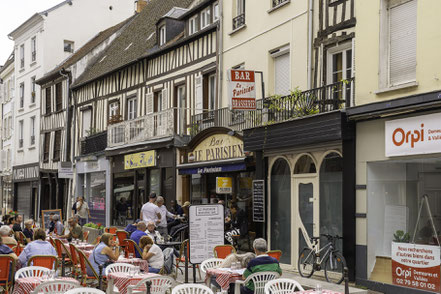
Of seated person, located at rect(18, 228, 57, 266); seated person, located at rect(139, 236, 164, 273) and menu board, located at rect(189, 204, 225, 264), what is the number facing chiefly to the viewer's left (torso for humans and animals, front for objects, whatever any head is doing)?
1

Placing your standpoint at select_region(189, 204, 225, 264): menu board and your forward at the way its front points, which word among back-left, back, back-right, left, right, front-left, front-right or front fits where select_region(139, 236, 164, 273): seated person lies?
front-right

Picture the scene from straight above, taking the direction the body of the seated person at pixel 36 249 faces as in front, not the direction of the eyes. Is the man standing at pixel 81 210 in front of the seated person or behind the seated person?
in front

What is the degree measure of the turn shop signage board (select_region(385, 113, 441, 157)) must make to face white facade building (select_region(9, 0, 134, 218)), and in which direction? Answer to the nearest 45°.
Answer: approximately 90° to its right

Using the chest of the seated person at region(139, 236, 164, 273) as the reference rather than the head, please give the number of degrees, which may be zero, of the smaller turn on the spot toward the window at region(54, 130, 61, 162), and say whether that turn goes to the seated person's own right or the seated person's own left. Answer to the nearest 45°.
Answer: approximately 90° to the seated person's own right

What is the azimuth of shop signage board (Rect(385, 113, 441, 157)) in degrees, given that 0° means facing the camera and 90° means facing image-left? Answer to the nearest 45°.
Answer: approximately 45°

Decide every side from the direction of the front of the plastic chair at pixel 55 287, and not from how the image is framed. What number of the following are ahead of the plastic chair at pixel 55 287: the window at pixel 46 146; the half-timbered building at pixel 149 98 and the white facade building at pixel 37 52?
3

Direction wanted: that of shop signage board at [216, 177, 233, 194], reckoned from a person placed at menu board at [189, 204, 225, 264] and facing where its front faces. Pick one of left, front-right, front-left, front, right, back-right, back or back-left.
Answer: back

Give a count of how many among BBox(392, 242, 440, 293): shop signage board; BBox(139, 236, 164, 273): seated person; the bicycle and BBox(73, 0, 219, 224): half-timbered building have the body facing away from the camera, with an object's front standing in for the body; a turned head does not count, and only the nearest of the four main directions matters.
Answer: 0

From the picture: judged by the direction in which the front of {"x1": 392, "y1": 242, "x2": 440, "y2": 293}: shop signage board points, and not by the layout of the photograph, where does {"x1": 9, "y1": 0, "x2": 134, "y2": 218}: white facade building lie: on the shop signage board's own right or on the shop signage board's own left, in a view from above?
on the shop signage board's own right

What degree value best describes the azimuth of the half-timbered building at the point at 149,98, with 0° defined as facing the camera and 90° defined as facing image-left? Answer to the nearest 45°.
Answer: approximately 45°
